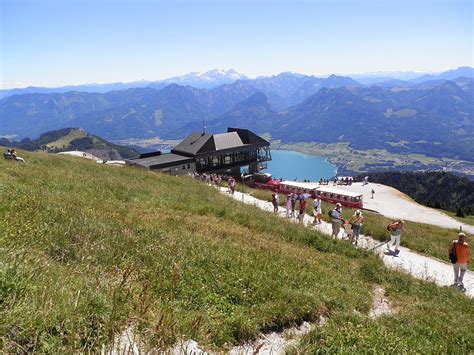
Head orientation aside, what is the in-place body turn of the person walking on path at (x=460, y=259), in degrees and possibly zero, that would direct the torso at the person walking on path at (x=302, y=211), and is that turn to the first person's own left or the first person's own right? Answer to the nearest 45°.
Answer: approximately 180°

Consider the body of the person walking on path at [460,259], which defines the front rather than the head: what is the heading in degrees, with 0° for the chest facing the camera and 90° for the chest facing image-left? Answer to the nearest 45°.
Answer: approximately 315°
